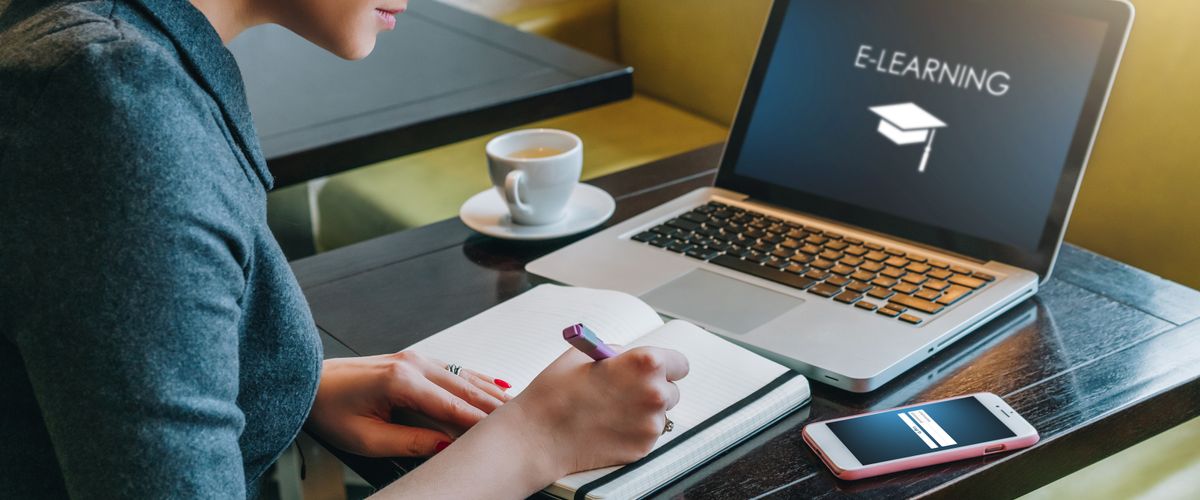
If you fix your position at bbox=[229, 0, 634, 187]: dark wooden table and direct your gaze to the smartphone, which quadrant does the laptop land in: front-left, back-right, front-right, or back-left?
front-left

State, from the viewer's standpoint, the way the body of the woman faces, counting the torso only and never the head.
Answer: to the viewer's right

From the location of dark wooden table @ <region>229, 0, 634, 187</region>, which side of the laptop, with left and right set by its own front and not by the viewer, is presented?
right

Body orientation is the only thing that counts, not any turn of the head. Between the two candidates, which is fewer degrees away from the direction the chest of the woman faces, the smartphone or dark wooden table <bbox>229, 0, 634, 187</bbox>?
the smartphone

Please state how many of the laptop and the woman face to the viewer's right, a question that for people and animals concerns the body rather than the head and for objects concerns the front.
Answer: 1

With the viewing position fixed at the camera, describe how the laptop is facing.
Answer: facing the viewer and to the left of the viewer

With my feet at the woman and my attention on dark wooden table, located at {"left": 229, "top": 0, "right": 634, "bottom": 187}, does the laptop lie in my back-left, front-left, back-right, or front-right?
front-right

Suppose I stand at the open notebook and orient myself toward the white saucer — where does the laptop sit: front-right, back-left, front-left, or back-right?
front-right

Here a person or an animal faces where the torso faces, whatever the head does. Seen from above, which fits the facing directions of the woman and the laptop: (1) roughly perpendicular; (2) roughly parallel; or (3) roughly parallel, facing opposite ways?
roughly parallel, facing opposite ways
